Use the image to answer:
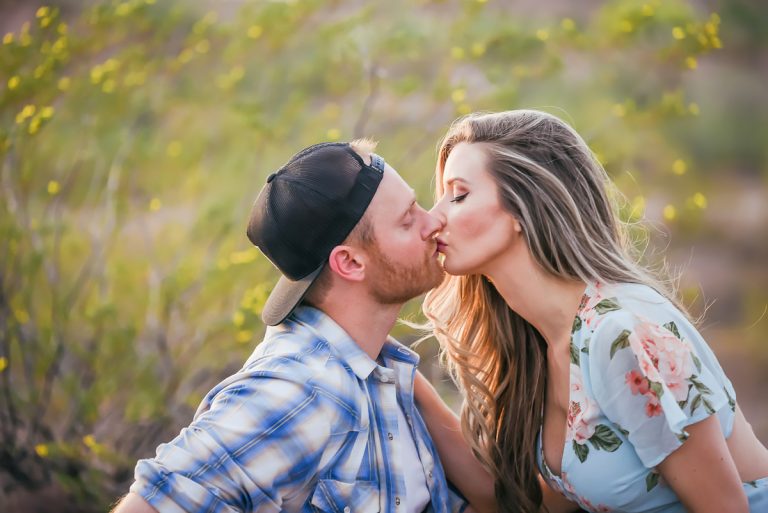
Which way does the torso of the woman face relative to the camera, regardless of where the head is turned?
to the viewer's left

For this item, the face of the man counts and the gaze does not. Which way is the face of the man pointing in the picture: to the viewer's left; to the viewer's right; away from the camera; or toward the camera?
to the viewer's right

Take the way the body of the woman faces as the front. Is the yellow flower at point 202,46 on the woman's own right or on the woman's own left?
on the woman's own right

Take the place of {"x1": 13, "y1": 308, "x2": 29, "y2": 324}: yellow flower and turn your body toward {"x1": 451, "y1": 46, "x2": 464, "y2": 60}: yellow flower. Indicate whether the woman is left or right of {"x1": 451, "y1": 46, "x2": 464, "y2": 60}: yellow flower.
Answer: right

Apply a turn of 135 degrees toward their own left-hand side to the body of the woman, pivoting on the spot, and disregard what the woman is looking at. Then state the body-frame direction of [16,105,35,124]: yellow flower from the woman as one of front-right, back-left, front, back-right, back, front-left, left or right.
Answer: back

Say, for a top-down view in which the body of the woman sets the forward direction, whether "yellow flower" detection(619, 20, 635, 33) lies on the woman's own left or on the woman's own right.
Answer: on the woman's own right

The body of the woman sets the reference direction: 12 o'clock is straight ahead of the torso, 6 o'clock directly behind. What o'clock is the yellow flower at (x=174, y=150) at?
The yellow flower is roughly at 2 o'clock from the woman.
